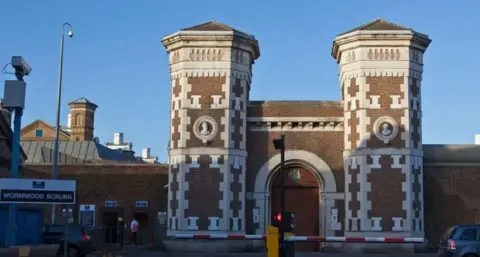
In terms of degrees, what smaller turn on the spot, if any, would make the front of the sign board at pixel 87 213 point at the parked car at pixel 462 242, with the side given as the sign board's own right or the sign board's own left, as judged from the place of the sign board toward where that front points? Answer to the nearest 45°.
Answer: approximately 45° to the sign board's own left

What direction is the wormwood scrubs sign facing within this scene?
toward the camera

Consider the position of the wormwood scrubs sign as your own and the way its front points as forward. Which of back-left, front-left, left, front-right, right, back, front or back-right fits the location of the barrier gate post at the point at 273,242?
left

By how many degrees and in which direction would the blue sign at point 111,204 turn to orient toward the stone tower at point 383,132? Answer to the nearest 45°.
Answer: approximately 45° to its left

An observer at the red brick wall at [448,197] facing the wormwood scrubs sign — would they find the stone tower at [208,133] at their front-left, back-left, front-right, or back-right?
front-right

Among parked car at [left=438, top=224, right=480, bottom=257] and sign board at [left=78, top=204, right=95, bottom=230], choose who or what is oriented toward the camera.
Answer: the sign board

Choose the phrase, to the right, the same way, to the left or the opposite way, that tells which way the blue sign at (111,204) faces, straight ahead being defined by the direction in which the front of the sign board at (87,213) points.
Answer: the same way

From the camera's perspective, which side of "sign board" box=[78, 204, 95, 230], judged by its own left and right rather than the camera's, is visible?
front

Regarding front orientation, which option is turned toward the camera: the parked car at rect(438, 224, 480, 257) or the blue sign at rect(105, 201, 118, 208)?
the blue sign

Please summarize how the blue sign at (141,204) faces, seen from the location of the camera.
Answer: facing the viewer

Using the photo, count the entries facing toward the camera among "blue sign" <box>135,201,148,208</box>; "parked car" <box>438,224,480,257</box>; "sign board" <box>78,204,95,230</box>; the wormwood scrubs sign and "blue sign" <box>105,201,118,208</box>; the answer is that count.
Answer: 4

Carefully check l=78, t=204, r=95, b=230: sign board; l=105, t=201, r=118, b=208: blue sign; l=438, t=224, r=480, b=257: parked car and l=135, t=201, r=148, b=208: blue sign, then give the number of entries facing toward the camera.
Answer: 3

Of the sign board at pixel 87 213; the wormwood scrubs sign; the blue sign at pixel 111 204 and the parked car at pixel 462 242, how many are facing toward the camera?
3

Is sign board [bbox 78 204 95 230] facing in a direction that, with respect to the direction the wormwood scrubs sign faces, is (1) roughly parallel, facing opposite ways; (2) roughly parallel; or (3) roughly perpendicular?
roughly parallel
